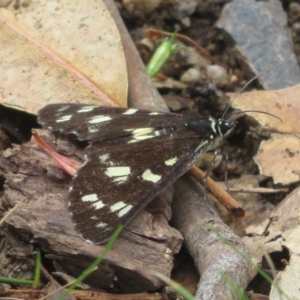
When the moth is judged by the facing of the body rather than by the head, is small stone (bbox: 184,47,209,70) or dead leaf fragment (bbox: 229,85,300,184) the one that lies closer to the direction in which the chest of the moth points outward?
the dead leaf fragment

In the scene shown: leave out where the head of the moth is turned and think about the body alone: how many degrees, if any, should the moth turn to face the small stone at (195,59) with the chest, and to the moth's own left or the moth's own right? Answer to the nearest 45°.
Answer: approximately 45° to the moth's own left

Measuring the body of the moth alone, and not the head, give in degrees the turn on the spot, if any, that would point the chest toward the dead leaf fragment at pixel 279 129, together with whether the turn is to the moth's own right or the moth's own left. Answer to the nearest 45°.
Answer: approximately 45° to the moth's own left

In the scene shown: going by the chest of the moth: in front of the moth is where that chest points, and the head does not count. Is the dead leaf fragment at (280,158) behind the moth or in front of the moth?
in front

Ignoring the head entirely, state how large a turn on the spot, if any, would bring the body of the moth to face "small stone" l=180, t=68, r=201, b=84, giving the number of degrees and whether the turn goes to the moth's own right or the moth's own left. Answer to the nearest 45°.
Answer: approximately 45° to the moth's own left

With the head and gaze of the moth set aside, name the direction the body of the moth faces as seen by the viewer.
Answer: to the viewer's right

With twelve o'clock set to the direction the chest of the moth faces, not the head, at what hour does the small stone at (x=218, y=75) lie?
The small stone is roughly at 10 o'clock from the moth.

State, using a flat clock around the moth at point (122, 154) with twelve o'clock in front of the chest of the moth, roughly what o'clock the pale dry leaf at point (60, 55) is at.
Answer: The pale dry leaf is roughly at 9 o'clock from the moth.
